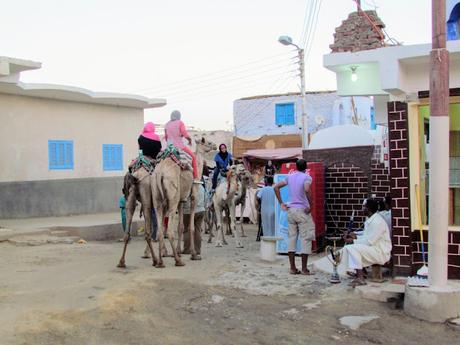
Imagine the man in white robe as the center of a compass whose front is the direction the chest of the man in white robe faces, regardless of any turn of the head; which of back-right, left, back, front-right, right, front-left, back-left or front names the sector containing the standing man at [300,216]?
front-right

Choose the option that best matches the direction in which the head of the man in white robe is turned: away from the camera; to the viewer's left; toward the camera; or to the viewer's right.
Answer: to the viewer's left

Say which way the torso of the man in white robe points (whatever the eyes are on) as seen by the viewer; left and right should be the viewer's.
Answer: facing to the left of the viewer

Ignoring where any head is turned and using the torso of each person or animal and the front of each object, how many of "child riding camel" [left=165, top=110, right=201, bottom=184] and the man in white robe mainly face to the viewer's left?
1

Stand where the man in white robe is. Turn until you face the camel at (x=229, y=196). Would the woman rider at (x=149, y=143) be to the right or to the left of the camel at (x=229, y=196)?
left

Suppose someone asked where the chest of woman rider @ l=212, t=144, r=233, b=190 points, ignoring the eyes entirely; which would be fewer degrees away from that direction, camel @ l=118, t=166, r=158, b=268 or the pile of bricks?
the camel

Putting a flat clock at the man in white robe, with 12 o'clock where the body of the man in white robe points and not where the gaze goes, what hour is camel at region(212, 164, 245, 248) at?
The camel is roughly at 2 o'clock from the man in white robe.

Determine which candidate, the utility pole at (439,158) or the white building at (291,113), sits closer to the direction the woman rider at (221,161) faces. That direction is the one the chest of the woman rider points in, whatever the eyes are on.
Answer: the utility pole

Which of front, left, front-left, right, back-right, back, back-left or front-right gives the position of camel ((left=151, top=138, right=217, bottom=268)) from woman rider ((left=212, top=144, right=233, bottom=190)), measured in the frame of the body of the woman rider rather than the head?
front-right

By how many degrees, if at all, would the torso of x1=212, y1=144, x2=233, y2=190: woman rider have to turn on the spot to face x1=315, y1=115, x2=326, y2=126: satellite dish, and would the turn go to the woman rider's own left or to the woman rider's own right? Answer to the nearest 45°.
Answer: approximately 135° to the woman rider's own left

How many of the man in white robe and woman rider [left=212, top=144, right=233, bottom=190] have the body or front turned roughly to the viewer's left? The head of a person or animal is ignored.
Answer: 1
